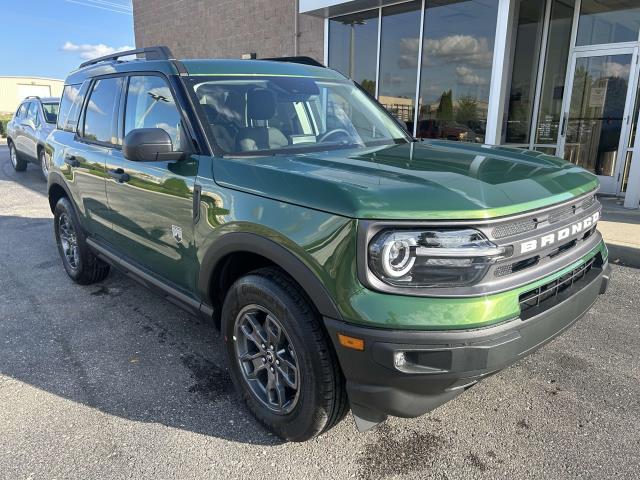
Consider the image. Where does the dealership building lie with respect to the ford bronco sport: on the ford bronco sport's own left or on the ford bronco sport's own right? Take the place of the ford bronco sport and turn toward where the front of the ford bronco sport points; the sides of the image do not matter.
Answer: on the ford bronco sport's own left

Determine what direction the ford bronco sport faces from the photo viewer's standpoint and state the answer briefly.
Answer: facing the viewer and to the right of the viewer
